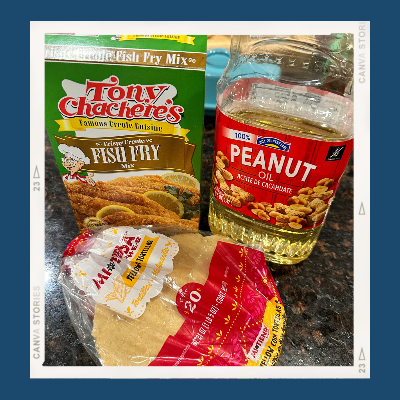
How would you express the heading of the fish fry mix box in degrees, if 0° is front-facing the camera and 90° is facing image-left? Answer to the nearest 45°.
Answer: approximately 0°
